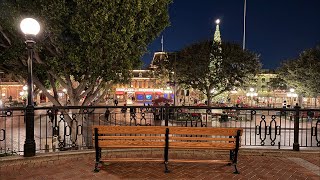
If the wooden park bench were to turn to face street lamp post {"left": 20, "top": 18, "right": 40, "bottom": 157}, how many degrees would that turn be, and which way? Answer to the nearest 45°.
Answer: approximately 90° to its left

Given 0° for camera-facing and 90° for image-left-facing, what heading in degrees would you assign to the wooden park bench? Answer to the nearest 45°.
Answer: approximately 180°

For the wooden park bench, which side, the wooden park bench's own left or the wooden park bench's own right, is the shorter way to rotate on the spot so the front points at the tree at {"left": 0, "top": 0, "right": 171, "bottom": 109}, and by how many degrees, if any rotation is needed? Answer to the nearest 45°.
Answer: approximately 45° to the wooden park bench's own left

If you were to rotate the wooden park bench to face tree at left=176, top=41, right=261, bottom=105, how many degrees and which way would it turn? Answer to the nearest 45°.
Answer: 0° — it already faces it

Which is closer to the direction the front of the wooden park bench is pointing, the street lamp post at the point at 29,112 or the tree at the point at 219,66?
the tree

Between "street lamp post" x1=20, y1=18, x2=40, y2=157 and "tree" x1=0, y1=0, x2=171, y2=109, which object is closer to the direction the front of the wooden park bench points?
the tree

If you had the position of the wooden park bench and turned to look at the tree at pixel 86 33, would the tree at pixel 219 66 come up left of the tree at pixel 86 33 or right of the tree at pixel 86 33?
right

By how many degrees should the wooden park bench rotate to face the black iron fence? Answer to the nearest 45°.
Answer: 0° — it already faces it
